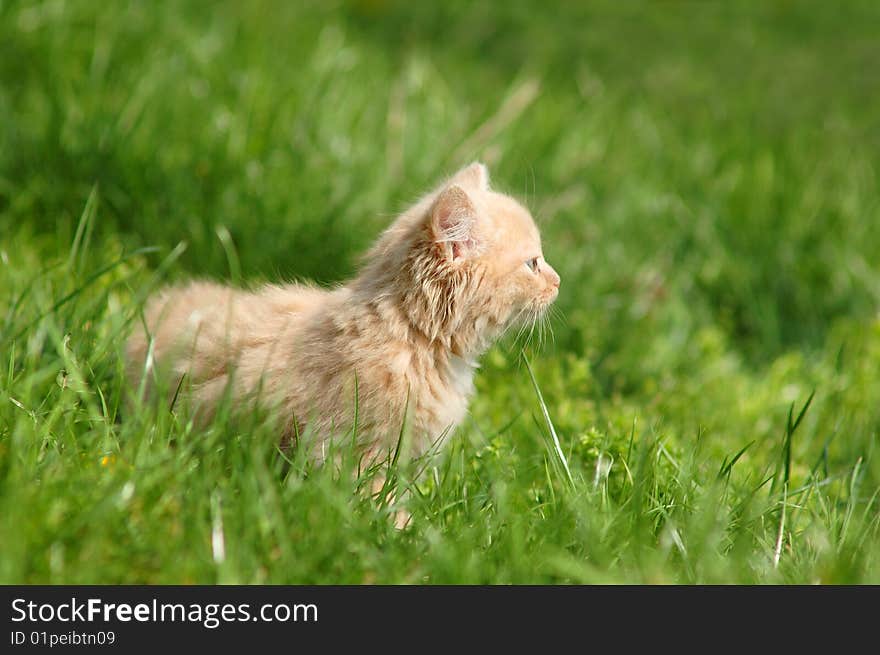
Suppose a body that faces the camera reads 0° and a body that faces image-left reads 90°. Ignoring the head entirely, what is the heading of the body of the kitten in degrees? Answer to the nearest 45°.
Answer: approximately 270°
